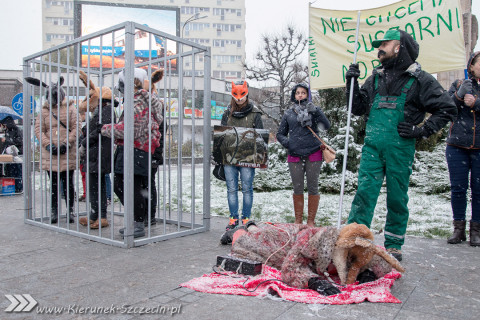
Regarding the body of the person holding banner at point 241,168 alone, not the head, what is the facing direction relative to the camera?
toward the camera

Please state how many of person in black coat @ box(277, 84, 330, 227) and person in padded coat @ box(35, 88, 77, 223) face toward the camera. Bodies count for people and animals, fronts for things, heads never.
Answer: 2

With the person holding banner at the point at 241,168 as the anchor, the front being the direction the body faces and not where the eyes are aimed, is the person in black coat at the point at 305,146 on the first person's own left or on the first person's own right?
on the first person's own left

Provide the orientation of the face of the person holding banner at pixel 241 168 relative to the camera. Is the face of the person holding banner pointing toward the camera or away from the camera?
toward the camera

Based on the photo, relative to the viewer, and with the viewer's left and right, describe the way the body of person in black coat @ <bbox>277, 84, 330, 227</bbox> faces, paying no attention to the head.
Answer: facing the viewer

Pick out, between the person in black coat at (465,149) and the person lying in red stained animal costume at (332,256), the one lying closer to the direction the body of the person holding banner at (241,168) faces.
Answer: the person lying in red stained animal costume

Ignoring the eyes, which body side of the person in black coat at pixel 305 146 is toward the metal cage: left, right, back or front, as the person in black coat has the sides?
right

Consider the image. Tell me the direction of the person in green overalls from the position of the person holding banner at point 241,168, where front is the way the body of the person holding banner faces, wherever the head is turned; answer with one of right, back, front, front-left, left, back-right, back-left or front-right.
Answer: front-left

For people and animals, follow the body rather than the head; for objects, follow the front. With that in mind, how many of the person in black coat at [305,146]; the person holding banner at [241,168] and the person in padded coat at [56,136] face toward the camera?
3

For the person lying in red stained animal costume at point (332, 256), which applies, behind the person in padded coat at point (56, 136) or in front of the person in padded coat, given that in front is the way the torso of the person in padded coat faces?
in front

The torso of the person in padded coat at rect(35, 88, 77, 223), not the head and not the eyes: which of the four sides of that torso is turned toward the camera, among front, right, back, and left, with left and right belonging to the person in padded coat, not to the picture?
front

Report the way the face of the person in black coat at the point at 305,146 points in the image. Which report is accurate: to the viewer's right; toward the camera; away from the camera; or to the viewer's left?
toward the camera

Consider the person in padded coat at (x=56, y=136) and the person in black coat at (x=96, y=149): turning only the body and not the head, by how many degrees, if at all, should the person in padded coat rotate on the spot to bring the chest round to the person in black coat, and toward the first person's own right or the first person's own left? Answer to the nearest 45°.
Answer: approximately 45° to the first person's own left

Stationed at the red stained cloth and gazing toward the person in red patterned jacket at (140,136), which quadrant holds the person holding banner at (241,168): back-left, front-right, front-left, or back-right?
front-right

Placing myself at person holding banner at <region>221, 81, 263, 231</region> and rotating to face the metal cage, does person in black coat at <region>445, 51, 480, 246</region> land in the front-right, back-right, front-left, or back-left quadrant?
back-left

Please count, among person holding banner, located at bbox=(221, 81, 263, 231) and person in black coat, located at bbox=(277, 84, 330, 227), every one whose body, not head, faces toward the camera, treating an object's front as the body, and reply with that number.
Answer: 2

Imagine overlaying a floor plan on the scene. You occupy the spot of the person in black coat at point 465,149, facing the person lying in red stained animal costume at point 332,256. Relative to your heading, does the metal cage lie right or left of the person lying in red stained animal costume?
right
